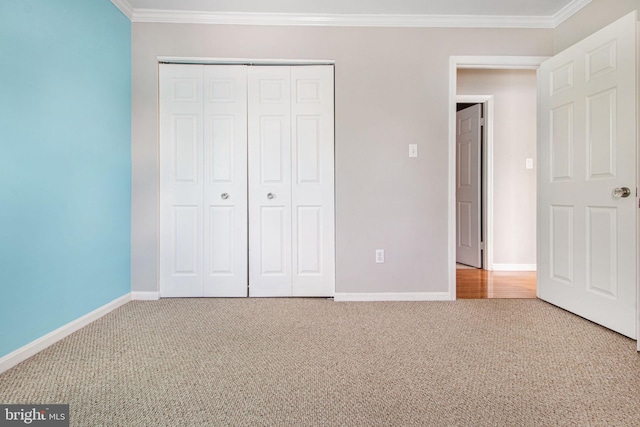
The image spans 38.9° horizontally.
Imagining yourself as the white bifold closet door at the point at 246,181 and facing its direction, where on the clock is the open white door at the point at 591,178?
The open white door is roughly at 10 o'clock from the white bifold closet door.

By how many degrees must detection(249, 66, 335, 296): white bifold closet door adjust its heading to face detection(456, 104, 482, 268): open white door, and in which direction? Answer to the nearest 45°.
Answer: approximately 135° to its left

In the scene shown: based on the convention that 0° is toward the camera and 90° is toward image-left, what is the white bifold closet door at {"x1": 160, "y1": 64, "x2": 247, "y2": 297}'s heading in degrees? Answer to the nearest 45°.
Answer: approximately 0°

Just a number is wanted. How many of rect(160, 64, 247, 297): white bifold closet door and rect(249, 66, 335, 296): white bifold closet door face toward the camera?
2
